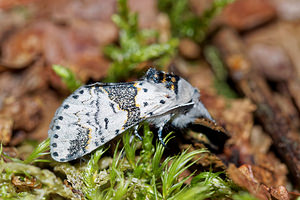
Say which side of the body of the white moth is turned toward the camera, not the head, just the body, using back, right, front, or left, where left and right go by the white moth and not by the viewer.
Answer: right

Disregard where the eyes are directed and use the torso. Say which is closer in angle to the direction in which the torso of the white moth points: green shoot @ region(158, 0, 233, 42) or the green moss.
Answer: the green shoot

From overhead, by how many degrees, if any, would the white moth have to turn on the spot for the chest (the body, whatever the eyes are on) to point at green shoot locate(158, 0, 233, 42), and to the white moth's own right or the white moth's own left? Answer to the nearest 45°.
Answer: approximately 45° to the white moth's own left
